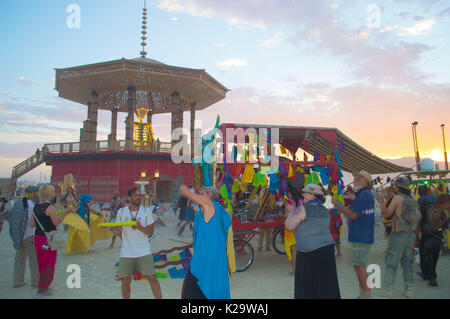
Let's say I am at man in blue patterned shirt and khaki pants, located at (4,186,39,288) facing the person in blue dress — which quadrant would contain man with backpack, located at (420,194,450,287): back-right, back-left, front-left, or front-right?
front-left

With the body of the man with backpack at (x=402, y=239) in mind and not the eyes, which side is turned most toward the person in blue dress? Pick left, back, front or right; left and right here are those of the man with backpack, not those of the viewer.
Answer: left

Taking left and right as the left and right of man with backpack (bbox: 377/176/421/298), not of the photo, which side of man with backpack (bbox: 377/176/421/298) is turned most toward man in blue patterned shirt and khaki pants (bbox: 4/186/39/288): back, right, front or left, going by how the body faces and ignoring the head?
left

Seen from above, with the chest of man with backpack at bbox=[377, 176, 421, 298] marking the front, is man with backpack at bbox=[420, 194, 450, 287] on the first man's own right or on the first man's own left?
on the first man's own right

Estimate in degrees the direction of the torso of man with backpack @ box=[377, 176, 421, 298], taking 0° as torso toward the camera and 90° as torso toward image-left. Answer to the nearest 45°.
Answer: approximately 135°

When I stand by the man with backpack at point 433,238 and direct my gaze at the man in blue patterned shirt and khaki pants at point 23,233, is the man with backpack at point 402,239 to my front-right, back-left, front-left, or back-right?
front-left

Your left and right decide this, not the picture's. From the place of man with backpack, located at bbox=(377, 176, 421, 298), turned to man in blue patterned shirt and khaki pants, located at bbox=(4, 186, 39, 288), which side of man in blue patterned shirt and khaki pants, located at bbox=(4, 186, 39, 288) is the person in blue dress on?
left

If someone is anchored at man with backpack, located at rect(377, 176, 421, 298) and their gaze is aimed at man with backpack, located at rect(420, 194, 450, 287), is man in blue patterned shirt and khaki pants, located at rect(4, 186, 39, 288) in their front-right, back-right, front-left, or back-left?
back-left

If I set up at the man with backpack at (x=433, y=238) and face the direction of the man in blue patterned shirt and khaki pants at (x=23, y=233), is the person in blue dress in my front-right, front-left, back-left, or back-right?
front-left
